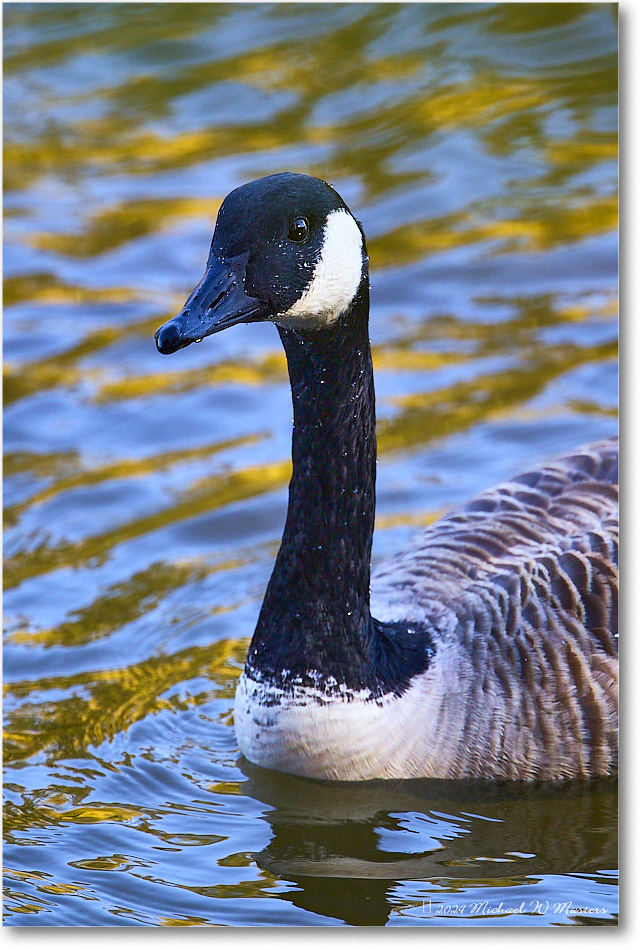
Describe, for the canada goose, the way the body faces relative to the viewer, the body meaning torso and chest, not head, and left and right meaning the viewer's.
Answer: facing the viewer and to the left of the viewer
